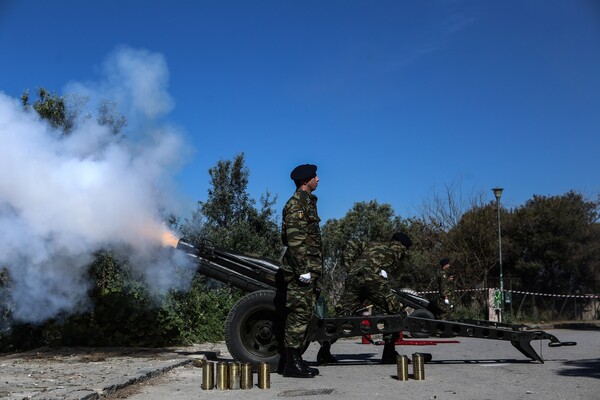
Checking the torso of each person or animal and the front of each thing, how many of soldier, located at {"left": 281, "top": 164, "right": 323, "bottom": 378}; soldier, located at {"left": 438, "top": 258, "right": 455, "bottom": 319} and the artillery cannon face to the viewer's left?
1

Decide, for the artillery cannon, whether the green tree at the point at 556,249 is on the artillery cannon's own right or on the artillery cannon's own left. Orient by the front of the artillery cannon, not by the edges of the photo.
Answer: on the artillery cannon's own right

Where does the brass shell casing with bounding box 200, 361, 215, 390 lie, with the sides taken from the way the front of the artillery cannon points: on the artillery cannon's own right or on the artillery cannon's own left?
on the artillery cannon's own left

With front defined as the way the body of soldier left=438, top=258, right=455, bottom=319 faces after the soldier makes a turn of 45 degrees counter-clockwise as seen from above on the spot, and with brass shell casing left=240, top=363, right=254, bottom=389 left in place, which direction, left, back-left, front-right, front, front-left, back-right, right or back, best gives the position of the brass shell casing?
back-right

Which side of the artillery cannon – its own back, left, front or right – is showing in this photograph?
left

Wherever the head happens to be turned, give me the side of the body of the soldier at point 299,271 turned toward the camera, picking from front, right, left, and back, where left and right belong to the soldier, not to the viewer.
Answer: right

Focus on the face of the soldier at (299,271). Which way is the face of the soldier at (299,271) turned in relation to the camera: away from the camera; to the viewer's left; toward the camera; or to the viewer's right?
to the viewer's right

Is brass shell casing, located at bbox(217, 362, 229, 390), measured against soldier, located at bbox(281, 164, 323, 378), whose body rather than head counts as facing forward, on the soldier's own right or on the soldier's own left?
on the soldier's own right
